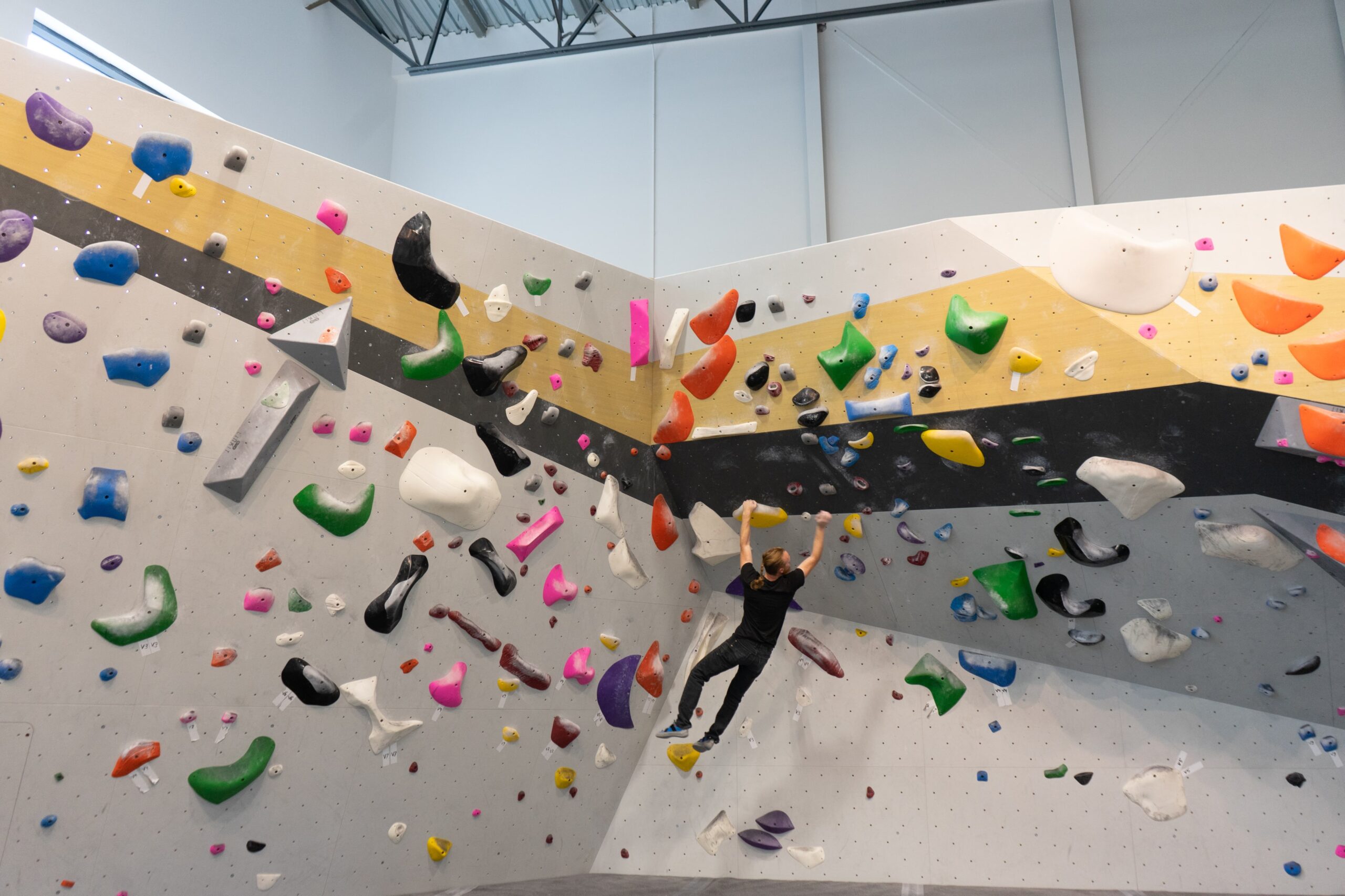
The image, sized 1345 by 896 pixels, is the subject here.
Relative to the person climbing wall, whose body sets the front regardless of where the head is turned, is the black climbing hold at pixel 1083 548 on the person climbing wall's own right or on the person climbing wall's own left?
on the person climbing wall's own right

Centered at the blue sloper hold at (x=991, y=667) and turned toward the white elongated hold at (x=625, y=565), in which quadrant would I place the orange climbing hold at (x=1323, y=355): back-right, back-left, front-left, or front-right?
back-left

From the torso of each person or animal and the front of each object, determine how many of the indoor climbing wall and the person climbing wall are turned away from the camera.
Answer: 1

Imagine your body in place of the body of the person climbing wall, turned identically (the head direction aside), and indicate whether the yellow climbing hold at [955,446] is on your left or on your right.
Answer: on your right

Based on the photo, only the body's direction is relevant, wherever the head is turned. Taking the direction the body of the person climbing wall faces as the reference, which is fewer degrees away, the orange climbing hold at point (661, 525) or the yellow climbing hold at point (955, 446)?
the orange climbing hold

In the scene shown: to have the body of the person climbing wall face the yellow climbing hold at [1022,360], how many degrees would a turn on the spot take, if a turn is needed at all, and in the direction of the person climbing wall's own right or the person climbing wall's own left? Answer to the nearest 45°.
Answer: approximately 90° to the person climbing wall's own right

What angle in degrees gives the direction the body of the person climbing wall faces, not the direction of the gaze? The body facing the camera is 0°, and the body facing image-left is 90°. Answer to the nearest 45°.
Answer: approximately 180°

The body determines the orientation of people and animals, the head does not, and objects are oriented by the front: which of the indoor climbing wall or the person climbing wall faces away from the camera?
the person climbing wall

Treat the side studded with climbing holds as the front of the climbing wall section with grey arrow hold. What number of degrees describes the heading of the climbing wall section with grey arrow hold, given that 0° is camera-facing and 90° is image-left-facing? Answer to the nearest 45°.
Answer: approximately 315°
